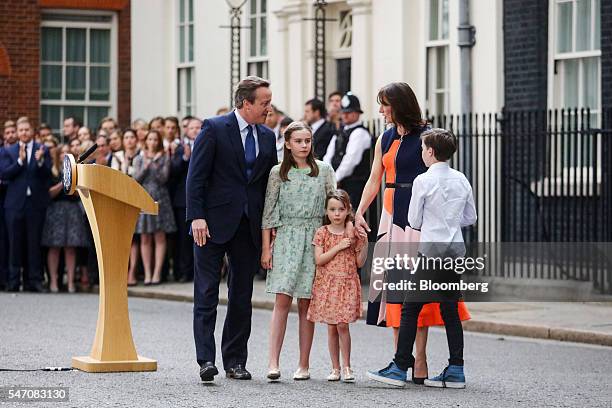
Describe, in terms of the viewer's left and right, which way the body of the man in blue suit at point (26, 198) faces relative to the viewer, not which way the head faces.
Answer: facing the viewer

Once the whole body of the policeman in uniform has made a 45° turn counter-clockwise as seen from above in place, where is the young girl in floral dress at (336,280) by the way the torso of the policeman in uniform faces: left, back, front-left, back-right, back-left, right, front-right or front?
front

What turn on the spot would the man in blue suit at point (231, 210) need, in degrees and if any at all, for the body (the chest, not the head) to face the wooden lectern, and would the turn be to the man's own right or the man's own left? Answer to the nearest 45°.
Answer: approximately 135° to the man's own right

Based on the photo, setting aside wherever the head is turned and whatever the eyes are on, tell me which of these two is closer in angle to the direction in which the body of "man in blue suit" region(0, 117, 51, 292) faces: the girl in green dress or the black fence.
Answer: the girl in green dress

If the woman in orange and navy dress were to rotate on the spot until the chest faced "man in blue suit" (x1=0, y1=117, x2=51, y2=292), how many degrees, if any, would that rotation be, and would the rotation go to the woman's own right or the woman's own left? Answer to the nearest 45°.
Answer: approximately 90° to the woman's own right

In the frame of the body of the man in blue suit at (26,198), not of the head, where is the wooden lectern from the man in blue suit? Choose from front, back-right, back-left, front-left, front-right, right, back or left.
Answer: front

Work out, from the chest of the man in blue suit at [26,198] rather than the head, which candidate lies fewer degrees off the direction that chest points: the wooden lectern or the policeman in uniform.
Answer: the wooden lectern

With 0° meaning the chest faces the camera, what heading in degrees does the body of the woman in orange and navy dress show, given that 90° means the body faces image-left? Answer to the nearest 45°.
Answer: approximately 45°

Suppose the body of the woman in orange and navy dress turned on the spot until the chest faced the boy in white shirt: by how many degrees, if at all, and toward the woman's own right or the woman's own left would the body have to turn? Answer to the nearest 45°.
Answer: approximately 90° to the woman's own left

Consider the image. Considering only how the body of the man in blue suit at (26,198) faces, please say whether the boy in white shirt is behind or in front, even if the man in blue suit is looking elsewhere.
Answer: in front

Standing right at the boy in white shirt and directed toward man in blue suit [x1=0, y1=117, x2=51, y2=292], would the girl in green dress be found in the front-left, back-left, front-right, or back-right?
front-left

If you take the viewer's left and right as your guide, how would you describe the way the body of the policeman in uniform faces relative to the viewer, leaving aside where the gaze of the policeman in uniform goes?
facing the viewer and to the left of the viewer

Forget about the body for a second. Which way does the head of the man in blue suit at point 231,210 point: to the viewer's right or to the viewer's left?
to the viewer's right

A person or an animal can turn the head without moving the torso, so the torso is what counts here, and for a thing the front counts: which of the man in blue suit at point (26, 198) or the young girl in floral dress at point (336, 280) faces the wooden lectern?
the man in blue suit
